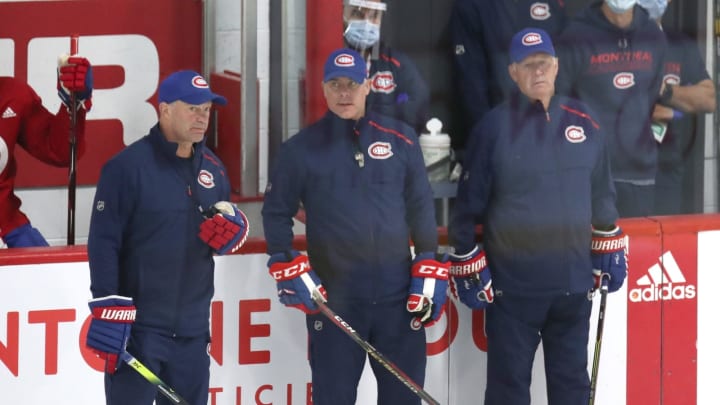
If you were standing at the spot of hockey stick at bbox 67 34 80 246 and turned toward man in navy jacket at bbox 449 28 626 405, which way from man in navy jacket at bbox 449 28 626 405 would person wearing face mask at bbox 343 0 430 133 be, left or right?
left

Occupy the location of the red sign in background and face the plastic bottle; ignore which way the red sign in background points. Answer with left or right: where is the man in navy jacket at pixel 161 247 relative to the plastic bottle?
right

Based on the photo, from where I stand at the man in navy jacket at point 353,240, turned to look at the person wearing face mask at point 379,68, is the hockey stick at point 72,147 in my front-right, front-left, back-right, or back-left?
front-left

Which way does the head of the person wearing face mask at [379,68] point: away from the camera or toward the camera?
toward the camera

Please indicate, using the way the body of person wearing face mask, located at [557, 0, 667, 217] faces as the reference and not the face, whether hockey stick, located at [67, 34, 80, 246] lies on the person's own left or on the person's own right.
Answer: on the person's own right

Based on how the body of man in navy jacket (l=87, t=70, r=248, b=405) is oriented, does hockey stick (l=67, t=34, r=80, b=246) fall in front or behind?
behind

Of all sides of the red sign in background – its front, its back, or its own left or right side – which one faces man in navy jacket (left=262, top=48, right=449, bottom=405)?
front

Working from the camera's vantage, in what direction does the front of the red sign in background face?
facing the viewer

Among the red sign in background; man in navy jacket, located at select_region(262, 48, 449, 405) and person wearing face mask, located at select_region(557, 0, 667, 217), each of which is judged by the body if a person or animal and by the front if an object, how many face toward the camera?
3

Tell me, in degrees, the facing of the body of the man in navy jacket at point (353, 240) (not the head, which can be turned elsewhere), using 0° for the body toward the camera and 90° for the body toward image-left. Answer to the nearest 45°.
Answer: approximately 0°

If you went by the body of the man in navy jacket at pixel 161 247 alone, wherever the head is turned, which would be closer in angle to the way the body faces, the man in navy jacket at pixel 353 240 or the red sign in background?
the man in navy jacket

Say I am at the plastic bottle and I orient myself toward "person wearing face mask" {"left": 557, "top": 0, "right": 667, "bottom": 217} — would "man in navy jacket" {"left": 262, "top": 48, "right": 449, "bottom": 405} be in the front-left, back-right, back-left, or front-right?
back-right

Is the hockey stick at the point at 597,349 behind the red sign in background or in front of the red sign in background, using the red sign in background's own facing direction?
in front

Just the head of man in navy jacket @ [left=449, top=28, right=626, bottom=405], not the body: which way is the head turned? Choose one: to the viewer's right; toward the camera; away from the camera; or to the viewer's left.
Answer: toward the camera

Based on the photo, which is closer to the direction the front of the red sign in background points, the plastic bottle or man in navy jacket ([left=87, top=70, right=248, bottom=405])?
the man in navy jacket

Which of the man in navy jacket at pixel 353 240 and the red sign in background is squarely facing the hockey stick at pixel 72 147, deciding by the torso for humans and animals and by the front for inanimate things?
the red sign in background

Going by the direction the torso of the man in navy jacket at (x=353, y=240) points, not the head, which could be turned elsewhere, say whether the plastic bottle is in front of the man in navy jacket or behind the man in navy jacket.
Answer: behind
